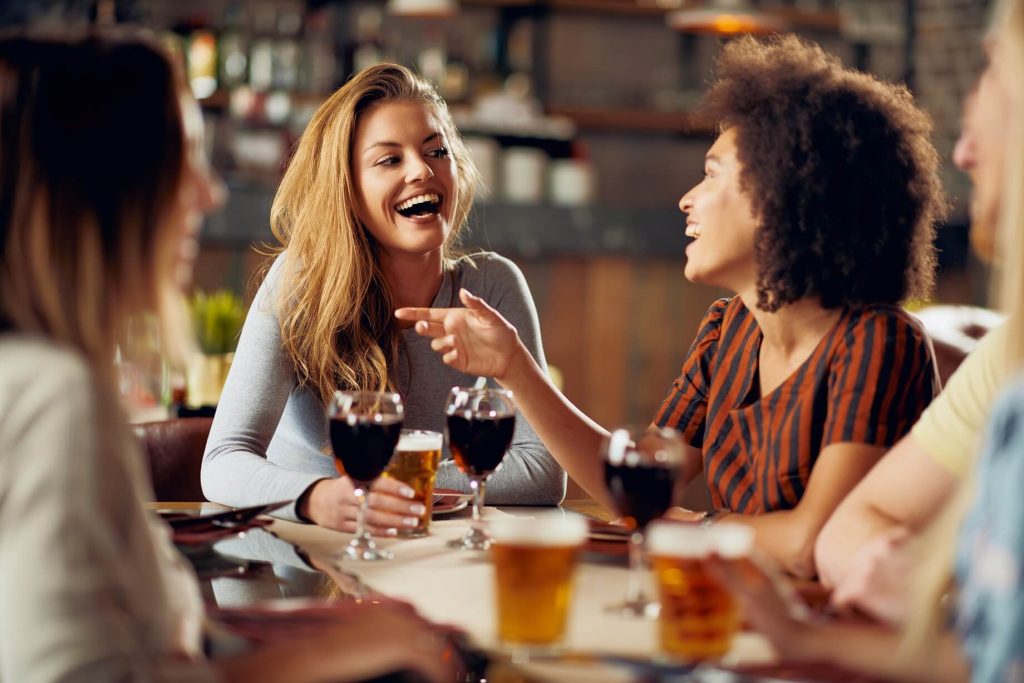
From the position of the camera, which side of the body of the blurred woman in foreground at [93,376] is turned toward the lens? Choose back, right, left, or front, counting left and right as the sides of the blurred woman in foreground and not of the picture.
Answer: right

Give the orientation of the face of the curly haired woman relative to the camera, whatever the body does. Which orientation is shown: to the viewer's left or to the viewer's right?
to the viewer's left

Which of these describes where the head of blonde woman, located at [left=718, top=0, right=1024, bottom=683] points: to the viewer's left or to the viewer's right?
to the viewer's left

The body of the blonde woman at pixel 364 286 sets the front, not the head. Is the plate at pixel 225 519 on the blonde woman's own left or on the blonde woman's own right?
on the blonde woman's own right

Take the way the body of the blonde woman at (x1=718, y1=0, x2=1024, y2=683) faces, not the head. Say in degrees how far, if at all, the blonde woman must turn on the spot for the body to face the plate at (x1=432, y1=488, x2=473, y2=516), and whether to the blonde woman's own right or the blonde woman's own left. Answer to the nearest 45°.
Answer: approximately 45° to the blonde woman's own right

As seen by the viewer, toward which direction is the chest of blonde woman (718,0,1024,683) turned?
to the viewer's left

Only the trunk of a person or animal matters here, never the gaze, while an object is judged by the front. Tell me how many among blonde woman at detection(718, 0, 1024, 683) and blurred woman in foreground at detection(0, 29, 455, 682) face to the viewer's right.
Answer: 1

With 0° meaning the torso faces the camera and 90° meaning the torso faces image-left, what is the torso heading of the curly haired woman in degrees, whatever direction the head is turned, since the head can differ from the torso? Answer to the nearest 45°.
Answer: approximately 45°
